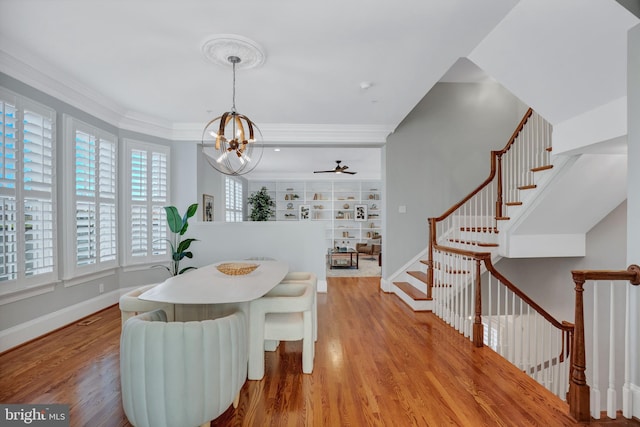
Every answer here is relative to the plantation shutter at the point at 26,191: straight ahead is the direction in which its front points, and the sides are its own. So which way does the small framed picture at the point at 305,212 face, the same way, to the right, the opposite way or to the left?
to the right

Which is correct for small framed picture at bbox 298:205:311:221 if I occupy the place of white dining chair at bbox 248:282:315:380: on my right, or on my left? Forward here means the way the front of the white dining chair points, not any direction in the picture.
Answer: on my right

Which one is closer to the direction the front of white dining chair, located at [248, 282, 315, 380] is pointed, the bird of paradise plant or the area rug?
the bird of paradise plant

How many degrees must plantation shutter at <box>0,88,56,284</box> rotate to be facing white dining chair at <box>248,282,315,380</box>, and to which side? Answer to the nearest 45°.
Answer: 0° — it already faces it

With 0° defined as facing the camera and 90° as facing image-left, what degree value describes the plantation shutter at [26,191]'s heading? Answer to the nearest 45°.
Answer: approximately 315°

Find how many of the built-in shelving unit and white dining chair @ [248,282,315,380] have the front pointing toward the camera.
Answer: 1

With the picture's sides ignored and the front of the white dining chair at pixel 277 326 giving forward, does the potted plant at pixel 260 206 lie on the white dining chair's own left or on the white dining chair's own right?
on the white dining chair's own right

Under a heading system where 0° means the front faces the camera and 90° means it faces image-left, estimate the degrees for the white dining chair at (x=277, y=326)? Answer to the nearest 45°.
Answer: approximately 90°

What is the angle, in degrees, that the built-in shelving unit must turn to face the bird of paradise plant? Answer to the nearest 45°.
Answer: approximately 45° to its right

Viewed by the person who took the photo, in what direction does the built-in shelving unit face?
facing the viewer

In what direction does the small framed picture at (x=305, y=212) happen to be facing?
toward the camera

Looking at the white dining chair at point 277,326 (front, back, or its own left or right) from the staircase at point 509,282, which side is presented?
back

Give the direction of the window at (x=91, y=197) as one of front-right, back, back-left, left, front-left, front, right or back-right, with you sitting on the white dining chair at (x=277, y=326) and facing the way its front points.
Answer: front-right

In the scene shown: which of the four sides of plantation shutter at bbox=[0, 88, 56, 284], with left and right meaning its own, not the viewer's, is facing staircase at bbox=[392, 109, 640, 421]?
front

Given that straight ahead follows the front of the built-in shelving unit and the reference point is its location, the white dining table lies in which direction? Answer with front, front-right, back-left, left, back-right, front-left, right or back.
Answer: front

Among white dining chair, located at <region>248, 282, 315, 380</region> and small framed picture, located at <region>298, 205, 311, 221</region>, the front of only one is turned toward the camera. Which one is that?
the small framed picture
